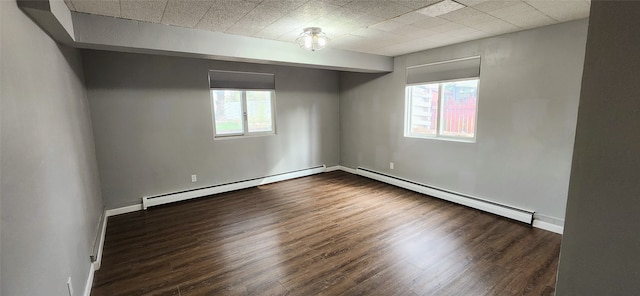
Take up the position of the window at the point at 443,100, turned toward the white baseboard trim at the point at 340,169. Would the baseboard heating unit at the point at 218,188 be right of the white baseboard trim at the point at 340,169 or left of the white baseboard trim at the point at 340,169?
left

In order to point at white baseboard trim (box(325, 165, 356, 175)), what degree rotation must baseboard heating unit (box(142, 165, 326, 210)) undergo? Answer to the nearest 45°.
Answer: approximately 45° to its left

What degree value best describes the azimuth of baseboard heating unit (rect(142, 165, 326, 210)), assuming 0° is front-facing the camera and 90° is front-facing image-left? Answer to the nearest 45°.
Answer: approximately 315°

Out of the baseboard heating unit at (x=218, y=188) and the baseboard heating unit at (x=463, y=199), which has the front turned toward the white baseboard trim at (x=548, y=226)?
the baseboard heating unit at (x=218, y=188)

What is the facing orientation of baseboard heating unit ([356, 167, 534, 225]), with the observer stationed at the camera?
facing the viewer and to the left of the viewer

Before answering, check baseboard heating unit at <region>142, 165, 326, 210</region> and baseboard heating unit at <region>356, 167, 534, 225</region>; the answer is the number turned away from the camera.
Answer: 0

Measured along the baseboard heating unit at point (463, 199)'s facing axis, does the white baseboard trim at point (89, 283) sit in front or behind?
in front

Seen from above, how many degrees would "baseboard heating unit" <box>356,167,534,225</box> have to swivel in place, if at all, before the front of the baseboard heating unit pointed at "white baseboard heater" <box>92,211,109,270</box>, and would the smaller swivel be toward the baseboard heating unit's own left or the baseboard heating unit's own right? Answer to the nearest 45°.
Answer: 0° — it already faces it

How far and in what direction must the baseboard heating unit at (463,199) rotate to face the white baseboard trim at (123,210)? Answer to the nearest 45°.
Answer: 0° — it already faces it

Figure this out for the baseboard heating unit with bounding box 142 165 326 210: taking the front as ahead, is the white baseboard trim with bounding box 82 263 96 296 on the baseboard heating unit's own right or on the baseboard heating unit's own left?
on the baseboard heating unit's own right
